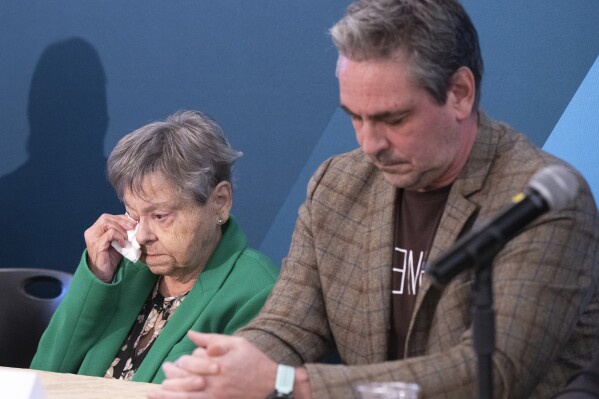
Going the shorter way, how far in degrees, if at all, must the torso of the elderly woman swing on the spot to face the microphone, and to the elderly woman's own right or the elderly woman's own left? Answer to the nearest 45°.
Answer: approximately 45° to the elderly woman's own left

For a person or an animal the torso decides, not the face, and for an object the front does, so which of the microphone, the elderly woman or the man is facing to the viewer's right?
the microphone

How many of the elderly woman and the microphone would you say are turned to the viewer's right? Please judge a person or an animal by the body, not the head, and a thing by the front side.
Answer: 1

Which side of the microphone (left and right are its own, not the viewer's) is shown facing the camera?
right

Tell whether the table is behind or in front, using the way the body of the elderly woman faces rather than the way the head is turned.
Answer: in front

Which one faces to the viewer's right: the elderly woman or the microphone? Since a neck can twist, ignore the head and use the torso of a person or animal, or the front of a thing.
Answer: the microphone

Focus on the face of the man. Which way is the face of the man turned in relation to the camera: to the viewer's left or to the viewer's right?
to the viewer's left

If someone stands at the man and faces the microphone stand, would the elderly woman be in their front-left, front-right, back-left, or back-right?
back-right

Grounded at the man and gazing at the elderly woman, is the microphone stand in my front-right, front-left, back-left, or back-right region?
back-left

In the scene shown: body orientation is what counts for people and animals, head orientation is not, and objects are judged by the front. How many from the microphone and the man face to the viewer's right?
1
